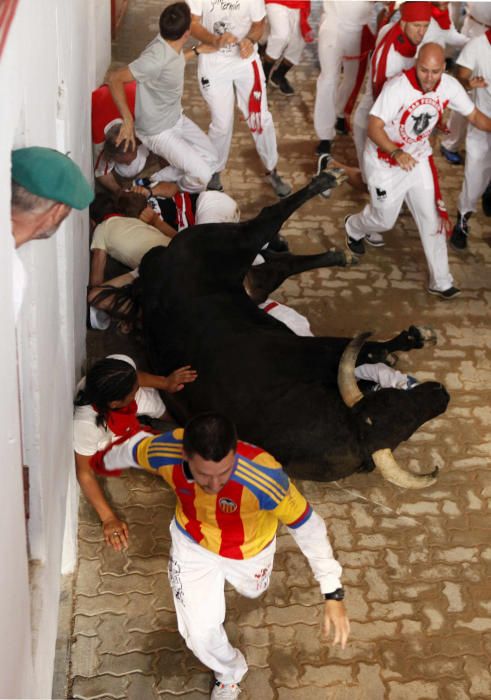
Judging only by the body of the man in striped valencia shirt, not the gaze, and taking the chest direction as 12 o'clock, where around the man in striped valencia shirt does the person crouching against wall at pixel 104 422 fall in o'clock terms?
The person crouching against wall is roughly at 5 o'clock from the man in striped valencia shirt.

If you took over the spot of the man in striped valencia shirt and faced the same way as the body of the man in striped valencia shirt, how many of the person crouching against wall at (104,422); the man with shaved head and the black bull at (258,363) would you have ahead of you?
0

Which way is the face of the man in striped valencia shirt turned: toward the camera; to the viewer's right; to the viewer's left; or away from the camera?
toward the camera

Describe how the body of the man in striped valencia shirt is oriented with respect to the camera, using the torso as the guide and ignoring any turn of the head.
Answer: toward the camera

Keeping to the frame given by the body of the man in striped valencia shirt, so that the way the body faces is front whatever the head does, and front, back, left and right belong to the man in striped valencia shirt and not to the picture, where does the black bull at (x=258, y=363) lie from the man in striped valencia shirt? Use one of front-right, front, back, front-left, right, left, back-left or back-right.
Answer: back

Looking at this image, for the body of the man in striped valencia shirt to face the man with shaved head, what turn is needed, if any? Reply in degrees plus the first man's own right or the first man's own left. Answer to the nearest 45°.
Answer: approximately 180°

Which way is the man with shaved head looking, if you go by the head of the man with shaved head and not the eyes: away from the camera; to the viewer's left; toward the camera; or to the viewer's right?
toward the camera
